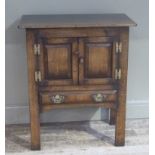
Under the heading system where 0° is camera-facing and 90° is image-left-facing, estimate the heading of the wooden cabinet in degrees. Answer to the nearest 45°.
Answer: approximately 0°
